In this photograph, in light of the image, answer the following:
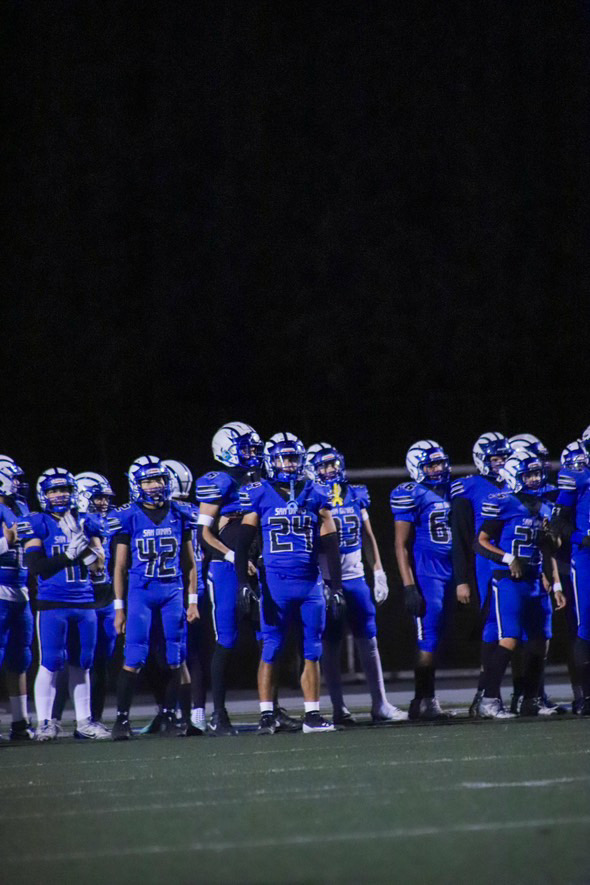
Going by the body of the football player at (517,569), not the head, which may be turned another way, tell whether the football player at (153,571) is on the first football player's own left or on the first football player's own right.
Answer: on the first football player's own right

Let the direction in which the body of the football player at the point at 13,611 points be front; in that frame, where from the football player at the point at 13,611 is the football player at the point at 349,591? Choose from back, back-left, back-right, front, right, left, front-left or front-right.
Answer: front-left

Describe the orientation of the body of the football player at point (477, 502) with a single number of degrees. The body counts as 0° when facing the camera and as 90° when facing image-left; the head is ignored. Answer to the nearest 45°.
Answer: approximately 315°

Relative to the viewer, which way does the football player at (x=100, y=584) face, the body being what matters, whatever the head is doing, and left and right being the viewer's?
facing the viewer and to the right of the viewer

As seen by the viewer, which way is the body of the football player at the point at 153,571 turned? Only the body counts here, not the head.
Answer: toward the camera

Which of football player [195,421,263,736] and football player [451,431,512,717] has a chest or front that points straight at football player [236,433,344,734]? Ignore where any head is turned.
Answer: football player [195,421,263,736]

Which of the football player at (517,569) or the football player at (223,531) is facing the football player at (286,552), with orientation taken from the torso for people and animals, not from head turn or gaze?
the football player at (223,531)
